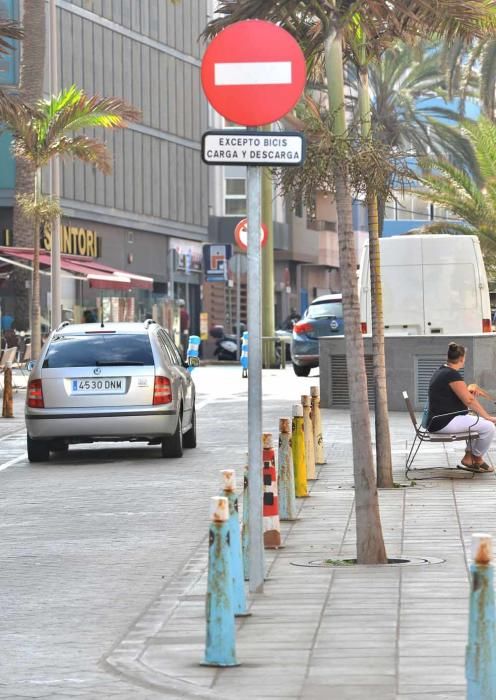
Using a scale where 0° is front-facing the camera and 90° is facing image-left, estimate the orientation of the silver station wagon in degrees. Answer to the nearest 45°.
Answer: approximately 180°

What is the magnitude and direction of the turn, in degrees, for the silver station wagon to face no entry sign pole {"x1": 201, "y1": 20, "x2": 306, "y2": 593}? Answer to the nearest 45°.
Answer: approximately 180°

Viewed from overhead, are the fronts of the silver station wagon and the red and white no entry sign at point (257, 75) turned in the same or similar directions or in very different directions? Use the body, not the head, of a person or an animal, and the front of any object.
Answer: very different directions

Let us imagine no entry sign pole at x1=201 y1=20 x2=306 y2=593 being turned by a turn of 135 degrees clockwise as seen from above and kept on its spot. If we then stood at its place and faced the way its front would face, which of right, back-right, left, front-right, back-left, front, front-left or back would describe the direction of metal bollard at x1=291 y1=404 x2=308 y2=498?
front-right

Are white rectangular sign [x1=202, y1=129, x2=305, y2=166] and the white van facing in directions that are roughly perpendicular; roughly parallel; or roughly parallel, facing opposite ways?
roughly parallel, facing opposite ways

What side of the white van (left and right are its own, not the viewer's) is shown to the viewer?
back

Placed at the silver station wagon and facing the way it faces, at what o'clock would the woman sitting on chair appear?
The woman sitting on chair is roughly at 4 o'clock from the silver station wagon.

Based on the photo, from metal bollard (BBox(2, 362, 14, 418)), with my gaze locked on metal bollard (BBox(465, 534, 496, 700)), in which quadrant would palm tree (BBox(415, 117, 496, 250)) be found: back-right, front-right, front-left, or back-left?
back-left

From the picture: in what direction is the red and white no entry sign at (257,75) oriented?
toward the camera

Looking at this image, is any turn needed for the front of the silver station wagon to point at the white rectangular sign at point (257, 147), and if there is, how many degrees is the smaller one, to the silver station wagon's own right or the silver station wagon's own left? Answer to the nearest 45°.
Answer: approximately 180°

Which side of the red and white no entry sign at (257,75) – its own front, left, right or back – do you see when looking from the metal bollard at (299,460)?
back

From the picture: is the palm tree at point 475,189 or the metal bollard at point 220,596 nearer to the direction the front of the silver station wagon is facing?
the palm tree

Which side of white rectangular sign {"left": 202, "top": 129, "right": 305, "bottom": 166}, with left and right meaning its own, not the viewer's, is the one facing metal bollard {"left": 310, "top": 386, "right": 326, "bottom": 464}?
back

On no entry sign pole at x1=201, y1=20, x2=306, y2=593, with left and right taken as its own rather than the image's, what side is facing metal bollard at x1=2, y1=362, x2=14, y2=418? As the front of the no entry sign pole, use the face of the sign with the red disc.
back

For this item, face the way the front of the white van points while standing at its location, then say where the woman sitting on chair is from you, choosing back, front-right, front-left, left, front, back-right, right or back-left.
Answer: back

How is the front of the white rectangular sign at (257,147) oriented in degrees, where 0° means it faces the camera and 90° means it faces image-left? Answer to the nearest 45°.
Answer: approximately 0°

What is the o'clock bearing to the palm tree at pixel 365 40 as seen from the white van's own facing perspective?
The palm tree is roughly at 6 o'clock from the white van.

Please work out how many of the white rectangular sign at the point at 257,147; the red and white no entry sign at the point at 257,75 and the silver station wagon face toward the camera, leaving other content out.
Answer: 2

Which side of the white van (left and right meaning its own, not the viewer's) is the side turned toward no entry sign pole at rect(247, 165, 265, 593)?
back
